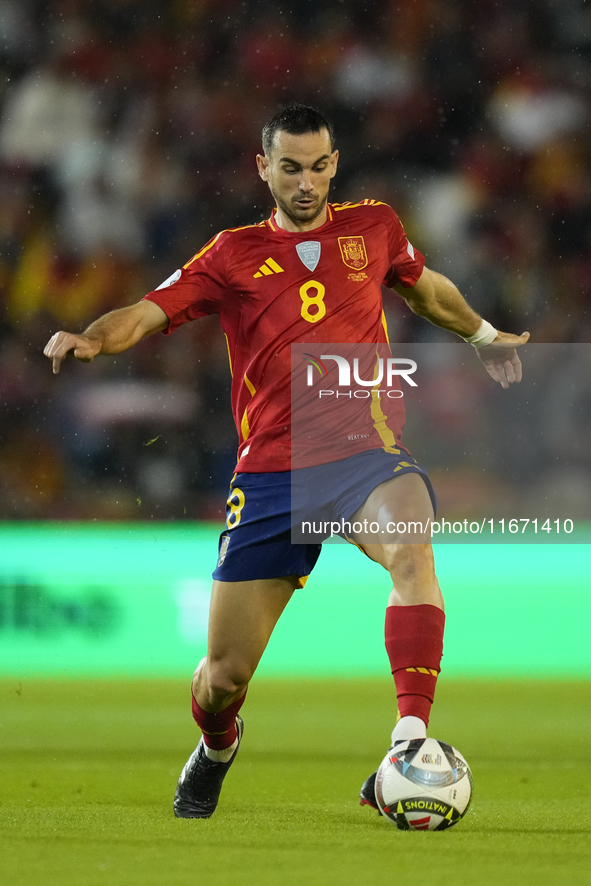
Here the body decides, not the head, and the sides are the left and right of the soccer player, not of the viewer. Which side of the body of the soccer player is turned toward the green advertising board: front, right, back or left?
back

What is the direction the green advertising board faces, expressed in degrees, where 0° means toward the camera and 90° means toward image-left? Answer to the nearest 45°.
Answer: approximately 0°

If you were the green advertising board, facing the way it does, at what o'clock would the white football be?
The white football is roughly at 12 o'clock from the green advertising board.

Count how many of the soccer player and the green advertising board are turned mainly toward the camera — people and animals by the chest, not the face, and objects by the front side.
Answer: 2

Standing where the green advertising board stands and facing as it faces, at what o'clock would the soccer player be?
The soccer player is roughly at 12 o'clock from the green advertising board.
